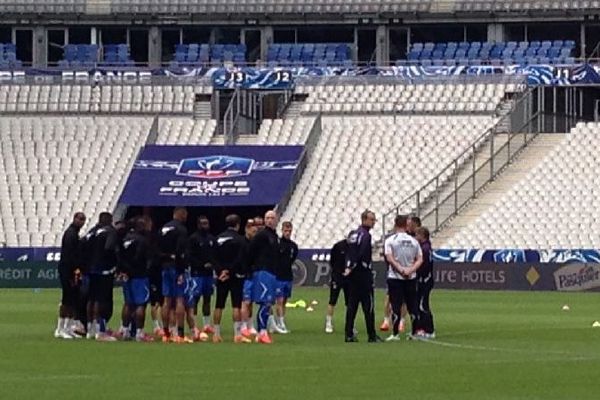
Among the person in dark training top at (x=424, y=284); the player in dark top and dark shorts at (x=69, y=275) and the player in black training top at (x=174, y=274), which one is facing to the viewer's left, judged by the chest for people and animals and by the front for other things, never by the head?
the person in dark training top at (x=424, y=284)

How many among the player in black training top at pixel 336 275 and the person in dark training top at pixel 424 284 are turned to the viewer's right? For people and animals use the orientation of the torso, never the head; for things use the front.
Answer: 1

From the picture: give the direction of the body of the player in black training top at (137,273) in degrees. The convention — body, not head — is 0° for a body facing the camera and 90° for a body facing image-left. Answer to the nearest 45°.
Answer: approximately 225°

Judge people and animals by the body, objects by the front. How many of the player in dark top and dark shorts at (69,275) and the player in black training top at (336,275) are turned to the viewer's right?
2

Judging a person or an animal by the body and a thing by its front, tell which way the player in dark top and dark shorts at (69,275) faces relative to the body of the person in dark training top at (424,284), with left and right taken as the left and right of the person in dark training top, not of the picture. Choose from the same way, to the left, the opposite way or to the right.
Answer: the opposite way

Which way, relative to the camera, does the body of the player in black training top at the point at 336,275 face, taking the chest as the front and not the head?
to the viewer's right

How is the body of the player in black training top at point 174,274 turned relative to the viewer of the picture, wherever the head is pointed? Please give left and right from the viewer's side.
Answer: facing away from the viewer and to the right of the viewer

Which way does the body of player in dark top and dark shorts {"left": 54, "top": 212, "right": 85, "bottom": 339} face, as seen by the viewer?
to the viewer's right

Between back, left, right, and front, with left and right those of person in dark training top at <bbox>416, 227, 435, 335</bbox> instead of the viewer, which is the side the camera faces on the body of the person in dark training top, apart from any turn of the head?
left

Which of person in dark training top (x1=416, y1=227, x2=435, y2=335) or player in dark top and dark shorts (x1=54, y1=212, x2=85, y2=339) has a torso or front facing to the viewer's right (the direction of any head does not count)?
the player in dark top and dark shorts

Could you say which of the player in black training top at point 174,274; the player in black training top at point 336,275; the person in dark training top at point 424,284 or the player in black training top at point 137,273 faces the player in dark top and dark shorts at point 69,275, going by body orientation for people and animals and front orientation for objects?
the person in dark training top at point 424,284

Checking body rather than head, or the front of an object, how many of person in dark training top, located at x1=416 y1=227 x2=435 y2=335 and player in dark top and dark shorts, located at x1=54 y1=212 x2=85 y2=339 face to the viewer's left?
1

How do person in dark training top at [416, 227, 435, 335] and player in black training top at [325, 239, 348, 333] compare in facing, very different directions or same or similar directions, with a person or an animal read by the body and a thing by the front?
very different directions
